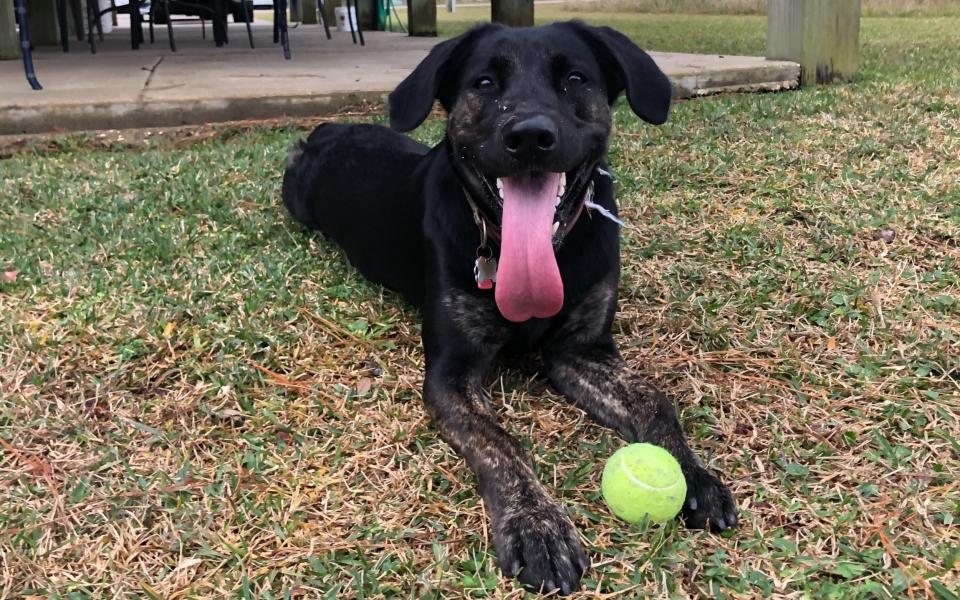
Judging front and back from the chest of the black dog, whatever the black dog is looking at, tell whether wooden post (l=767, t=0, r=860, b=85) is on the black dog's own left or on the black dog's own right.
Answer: on the black dog's own left

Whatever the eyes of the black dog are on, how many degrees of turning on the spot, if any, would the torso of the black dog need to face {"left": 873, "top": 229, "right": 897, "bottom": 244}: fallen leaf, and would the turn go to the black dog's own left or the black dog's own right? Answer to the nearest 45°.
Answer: approximately 90° to the black dog's own left

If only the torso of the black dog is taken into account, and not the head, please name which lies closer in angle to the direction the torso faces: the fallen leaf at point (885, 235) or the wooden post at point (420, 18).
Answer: the fallen leaf

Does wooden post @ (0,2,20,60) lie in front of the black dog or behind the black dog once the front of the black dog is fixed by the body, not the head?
behind

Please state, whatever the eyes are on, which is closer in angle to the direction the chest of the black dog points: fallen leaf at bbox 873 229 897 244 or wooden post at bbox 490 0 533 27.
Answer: the fallen leaf

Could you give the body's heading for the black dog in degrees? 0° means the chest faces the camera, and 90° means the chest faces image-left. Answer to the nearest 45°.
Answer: approximately 315°

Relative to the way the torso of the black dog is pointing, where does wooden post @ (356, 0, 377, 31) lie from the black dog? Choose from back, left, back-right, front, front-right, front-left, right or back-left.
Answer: back-left

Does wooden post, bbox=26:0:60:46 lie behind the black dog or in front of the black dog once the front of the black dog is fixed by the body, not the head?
behind

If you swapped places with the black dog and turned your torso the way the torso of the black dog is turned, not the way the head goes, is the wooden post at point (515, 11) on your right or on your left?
on your left
